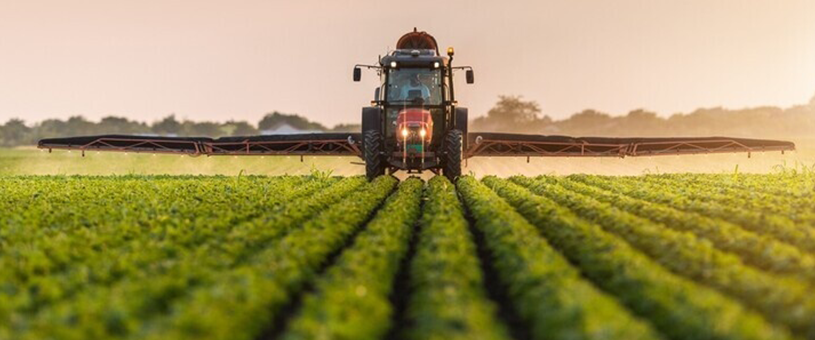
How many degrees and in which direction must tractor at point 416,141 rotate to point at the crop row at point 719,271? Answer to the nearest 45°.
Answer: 0° — it already faces it

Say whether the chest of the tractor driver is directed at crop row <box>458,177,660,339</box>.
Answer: yes

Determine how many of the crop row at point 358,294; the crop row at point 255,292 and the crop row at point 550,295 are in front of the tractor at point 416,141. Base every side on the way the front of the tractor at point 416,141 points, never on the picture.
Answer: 3

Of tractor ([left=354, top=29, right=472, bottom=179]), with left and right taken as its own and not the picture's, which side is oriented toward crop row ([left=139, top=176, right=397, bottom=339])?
front

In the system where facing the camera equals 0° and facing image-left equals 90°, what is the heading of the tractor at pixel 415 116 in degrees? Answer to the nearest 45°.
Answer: approximately 0°

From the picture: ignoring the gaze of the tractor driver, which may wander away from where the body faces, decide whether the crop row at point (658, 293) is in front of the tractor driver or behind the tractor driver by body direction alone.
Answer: in front

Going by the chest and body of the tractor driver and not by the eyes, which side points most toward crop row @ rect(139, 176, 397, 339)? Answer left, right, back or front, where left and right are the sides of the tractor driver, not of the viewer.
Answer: front

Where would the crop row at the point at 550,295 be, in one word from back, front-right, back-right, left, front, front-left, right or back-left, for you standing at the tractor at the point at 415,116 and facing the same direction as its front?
front

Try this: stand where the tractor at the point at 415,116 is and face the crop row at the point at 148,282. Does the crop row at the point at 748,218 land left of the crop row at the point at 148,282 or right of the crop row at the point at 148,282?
left
